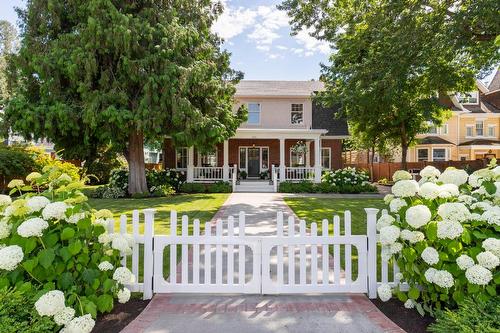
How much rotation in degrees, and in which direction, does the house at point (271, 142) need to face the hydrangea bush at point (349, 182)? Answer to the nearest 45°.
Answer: approximately 45° to its left

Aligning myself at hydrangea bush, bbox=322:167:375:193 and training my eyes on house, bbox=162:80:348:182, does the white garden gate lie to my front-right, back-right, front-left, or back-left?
back-left

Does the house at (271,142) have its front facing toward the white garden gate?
yes

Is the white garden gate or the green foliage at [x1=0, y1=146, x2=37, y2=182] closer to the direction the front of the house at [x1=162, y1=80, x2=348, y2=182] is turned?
the white garden gate

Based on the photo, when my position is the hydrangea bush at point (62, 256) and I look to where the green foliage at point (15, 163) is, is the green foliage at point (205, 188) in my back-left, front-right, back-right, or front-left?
front-right

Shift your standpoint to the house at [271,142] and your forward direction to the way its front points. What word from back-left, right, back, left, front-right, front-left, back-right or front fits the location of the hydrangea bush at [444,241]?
front

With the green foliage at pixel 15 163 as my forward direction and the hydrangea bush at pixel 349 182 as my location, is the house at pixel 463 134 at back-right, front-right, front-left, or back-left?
back-right

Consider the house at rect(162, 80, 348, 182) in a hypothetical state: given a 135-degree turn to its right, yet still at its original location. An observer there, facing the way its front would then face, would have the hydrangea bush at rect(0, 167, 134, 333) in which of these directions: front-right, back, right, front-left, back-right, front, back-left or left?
back-left

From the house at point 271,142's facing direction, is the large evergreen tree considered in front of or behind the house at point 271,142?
in front

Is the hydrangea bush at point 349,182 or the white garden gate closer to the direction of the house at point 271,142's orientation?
the white garden gate

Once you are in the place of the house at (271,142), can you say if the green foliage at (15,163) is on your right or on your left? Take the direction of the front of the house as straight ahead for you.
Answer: on your right

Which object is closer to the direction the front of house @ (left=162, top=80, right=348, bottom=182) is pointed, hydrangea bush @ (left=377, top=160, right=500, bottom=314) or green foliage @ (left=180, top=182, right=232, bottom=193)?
the hydrangea bush

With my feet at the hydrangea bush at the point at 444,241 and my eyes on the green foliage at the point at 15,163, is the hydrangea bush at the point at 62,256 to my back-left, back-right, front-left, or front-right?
front-left

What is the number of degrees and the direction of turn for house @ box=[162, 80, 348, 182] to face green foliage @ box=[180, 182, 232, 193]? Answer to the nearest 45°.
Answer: approximately 45° to its right

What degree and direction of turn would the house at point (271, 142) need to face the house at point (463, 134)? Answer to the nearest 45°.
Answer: approximately 135° to its left

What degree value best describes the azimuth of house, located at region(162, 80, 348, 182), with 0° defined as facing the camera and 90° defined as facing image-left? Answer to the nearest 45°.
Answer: approximately 0°
